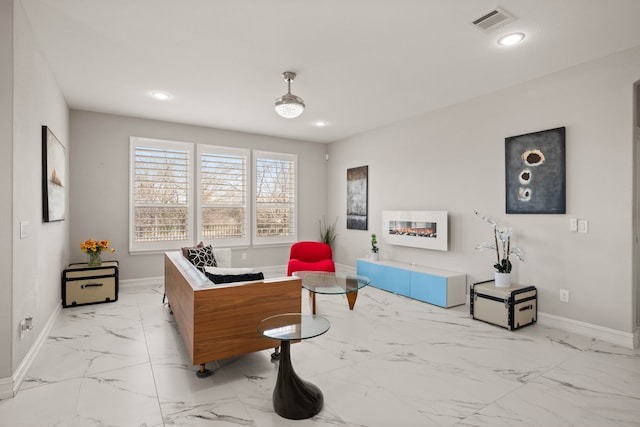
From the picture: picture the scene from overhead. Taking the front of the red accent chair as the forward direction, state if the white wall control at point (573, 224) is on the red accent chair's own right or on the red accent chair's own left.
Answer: on the red accent chair's own left

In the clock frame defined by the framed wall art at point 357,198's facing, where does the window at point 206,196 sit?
The window is roughly at 1 o'clock from the framed wall art.

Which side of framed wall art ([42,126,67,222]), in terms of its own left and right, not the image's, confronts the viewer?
right

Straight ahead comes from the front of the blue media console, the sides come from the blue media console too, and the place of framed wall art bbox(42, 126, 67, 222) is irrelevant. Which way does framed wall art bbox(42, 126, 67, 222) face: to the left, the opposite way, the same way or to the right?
the opposite way

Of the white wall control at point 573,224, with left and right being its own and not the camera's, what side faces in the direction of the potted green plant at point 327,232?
right

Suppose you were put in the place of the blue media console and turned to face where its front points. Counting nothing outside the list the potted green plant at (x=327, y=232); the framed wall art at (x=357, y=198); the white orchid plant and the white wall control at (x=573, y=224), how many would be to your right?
2

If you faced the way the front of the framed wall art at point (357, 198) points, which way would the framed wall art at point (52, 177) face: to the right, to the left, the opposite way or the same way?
the opposite way

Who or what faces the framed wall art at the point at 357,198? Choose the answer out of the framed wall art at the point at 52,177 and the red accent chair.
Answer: the framed wall art at the point at 52,177

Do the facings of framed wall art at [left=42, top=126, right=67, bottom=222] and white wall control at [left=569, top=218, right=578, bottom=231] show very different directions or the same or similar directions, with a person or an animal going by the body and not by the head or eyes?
very different directions

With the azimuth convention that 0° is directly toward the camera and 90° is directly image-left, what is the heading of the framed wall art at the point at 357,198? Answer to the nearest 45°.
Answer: approximately 45°

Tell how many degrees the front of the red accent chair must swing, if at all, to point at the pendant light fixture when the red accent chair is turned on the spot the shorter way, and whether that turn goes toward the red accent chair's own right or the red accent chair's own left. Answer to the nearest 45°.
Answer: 0° — it already faces it
